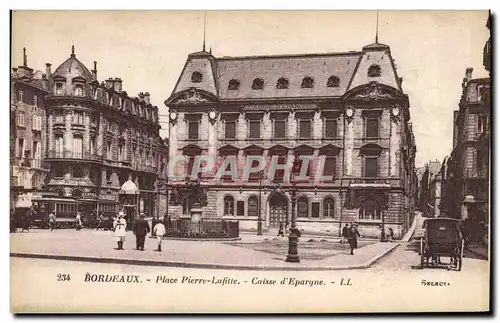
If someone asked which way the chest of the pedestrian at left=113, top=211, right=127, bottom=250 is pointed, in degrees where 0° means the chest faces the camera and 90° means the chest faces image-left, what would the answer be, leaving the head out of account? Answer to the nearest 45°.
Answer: approximately 0°

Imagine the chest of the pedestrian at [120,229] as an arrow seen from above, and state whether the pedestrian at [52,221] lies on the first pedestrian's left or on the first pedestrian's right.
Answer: on the first pedestrian's right

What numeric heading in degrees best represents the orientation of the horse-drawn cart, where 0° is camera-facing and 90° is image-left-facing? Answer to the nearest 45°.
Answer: approximately 180°

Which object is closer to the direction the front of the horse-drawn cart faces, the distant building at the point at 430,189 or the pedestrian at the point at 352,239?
the distant building

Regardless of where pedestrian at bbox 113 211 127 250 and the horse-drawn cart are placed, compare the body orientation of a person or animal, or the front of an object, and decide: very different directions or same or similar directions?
very different directions

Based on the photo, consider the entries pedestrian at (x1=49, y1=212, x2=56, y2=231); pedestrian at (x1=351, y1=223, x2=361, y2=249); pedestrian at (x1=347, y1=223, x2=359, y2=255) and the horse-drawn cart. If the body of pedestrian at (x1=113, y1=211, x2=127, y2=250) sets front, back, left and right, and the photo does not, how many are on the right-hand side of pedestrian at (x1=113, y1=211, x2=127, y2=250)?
1

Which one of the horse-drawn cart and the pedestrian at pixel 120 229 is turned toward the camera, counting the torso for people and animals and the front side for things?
the pedestrian
